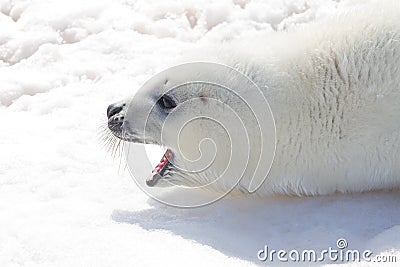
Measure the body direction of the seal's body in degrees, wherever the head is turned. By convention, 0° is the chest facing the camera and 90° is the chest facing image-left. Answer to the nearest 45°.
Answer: approximately 90°
